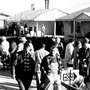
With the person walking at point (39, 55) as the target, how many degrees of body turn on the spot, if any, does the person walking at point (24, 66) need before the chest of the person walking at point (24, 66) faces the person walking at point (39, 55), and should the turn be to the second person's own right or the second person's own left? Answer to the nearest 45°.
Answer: approximately 90° to the second person's own left

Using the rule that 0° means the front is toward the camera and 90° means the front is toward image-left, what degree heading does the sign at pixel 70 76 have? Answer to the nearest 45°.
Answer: approximately 0°

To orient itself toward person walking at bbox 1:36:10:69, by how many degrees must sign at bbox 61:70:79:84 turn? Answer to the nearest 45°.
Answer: approximately 135° to its right

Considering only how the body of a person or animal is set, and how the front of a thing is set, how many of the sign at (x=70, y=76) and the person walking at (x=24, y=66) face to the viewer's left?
0
